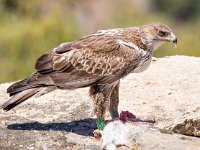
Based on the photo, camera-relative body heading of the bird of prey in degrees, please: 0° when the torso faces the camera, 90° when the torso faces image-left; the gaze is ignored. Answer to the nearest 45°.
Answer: approximately 270°
